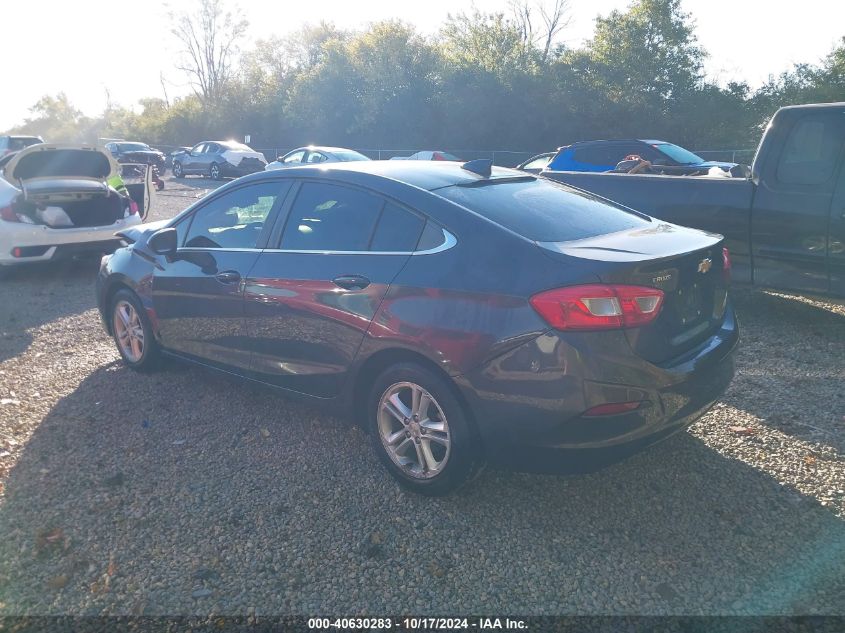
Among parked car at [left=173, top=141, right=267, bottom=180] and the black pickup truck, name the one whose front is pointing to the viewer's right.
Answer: the black pickup truck

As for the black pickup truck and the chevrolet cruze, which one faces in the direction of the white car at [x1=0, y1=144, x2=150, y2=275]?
the chevrolet cruze

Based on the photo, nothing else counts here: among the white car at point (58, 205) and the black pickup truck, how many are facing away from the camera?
1

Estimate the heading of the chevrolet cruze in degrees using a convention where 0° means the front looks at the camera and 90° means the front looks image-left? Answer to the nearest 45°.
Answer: approximately 135°

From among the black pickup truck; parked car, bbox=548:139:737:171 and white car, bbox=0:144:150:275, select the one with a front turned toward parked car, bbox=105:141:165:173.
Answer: the white car

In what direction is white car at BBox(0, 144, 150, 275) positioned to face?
away from the camera

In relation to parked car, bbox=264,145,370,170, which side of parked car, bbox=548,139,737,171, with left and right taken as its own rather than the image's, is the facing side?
back

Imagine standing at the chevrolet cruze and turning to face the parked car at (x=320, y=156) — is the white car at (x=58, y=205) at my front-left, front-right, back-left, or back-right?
front-left

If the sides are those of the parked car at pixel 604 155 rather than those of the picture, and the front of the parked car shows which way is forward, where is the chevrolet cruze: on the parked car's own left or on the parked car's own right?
on the parked car's own right

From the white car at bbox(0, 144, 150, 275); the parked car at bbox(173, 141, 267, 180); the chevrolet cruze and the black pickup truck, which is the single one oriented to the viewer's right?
the black pickup truck

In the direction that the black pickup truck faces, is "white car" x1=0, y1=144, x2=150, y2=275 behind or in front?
behind

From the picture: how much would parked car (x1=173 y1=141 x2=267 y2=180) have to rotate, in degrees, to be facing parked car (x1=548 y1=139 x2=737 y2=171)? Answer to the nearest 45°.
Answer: approximately 135° to its left

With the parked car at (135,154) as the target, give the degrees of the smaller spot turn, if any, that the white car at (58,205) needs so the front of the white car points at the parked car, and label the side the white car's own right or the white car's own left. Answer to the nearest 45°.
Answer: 0° — it already faces it

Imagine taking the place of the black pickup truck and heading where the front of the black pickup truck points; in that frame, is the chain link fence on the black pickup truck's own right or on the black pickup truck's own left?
on the black pickup truck's own left

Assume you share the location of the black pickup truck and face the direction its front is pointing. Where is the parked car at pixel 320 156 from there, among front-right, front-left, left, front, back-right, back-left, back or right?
back-left

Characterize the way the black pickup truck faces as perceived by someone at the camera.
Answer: facing to the right of the viewer
